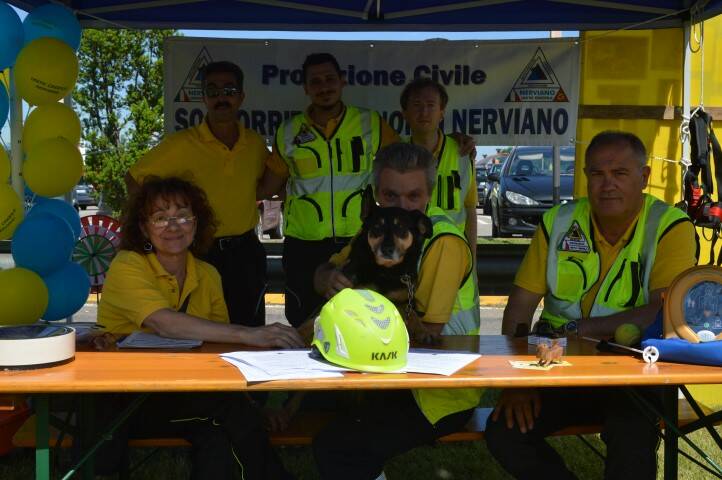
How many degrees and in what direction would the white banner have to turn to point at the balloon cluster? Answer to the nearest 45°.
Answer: approximately 45° to its right

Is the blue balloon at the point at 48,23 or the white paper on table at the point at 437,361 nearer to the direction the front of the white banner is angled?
the white paper on table

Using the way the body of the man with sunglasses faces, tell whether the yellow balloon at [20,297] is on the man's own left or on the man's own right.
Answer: on the man's own right

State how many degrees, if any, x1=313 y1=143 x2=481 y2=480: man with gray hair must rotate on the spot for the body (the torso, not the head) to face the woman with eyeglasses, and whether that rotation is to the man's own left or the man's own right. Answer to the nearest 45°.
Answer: approximately 45° to the man's own right

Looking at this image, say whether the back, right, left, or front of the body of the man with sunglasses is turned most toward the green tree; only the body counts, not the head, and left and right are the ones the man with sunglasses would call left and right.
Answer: back

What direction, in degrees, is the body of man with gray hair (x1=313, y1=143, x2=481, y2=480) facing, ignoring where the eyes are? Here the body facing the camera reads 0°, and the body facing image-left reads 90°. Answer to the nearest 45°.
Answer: approximately 45°
